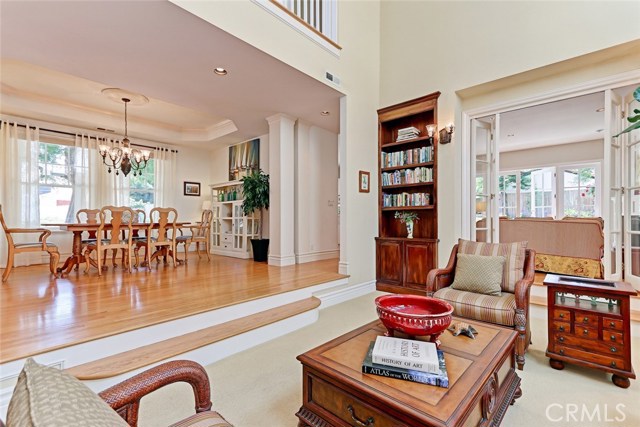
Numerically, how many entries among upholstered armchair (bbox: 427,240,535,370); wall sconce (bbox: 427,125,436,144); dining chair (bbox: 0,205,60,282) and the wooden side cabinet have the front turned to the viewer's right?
1

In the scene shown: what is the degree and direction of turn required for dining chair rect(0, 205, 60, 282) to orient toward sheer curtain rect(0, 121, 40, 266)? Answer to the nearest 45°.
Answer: approximately 90° to its left

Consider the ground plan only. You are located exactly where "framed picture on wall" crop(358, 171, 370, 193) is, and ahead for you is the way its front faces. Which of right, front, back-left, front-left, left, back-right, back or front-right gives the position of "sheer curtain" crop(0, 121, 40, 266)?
back-right

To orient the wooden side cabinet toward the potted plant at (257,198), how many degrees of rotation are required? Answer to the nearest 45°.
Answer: approximately 45° to its right

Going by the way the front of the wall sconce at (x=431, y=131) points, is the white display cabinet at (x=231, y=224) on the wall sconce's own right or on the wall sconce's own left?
on the wall sconce's own right

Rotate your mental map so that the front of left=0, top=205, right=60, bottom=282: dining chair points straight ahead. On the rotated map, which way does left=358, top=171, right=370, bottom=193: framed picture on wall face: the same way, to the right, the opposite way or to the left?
to the right

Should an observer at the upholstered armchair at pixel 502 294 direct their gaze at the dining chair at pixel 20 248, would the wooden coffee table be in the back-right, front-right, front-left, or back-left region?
front-left

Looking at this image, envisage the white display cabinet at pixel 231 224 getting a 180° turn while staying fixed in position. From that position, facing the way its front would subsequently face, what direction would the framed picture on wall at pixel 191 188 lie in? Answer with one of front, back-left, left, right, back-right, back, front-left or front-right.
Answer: left

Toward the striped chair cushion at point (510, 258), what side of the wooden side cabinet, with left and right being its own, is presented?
right

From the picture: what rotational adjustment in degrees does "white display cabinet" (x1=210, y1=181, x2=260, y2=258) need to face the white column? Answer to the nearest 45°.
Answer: approximately 90° to its left

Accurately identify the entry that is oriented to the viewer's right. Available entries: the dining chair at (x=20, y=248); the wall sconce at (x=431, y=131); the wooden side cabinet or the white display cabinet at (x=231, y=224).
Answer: the dining chair

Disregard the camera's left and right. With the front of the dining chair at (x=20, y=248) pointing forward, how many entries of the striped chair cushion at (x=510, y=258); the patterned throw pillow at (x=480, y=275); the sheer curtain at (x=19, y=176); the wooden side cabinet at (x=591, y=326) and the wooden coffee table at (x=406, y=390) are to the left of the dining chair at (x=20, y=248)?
1

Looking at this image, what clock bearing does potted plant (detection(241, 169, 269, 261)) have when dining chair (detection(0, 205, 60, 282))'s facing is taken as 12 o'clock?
The potted plant is roughly at 12 o'clock from the dining chair.

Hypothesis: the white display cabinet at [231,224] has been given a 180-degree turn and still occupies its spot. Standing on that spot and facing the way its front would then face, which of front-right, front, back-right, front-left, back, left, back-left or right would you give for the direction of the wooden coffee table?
back-right

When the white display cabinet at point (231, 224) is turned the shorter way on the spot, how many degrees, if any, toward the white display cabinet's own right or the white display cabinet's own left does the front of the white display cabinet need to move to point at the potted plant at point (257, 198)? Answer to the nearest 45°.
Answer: approximately 90° to the white display cabinet's own left

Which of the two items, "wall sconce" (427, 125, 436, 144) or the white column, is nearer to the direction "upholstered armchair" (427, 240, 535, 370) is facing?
the white column
